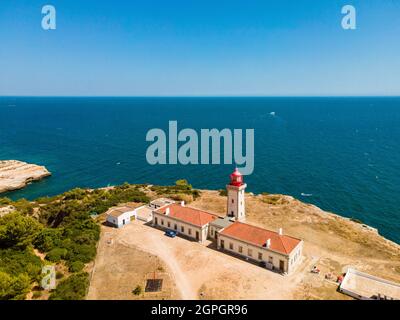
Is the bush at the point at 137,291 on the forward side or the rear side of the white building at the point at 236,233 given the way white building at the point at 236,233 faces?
on the forward side

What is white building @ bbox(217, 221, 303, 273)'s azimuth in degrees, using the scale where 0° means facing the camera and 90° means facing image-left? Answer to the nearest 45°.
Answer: approximately 45°

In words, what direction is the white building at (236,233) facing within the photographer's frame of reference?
facing the viewer and to the left of the viewer

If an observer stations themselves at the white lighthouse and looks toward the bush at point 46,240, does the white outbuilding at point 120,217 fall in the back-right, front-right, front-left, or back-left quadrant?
front-right

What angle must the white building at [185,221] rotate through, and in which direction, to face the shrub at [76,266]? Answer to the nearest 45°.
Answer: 0° — it already faces it

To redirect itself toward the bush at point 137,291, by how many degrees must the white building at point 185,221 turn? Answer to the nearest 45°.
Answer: approximately 45° to its left

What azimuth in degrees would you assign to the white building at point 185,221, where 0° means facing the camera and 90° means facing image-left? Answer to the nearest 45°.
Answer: approximately 45°

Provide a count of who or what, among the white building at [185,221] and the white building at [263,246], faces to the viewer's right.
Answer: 0

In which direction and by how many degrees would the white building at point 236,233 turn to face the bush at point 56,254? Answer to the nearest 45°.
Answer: approximately 45° to its right

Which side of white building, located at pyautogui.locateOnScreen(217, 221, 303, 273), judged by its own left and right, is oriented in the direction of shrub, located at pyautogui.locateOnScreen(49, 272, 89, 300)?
front

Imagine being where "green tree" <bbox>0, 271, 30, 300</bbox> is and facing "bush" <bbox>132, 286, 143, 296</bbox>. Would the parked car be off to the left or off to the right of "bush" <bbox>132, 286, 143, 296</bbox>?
left

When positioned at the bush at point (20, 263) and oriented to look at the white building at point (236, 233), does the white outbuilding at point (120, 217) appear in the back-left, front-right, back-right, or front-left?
front-left
